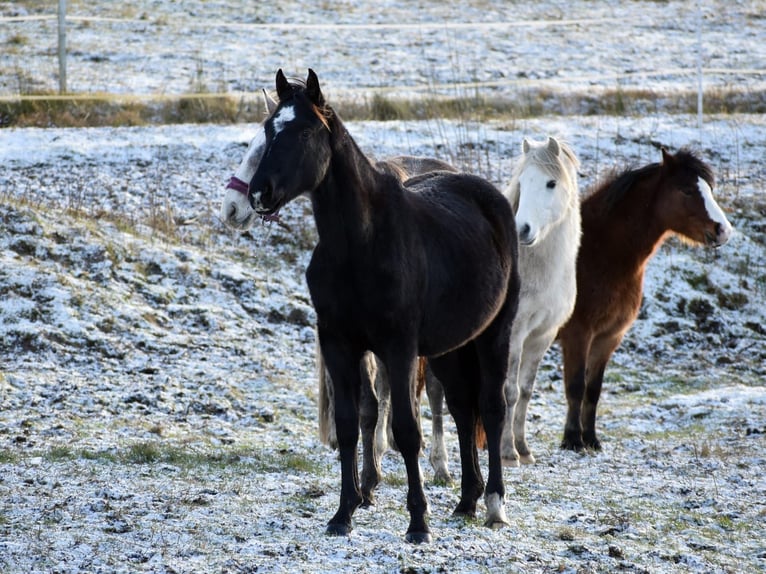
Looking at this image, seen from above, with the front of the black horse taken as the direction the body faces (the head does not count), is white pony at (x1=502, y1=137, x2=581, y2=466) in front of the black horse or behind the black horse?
behind

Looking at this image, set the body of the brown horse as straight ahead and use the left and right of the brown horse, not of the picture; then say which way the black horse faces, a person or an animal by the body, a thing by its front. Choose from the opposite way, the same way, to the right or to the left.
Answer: to the right

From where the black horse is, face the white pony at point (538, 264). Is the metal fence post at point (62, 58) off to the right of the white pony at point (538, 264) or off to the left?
left

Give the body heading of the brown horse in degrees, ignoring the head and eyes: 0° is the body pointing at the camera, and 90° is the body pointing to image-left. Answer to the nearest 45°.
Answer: approximately 315°

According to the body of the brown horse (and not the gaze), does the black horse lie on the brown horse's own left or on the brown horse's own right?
on the brown horse's own right

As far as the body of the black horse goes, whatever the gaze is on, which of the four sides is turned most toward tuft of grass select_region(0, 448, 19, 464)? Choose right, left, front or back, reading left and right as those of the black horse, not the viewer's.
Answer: right

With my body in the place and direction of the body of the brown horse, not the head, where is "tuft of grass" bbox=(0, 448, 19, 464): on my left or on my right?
on my right

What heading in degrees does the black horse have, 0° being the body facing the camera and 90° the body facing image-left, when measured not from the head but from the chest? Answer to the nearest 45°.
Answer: approximately 45°

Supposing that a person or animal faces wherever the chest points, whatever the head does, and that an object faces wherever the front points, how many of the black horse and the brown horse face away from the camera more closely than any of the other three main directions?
0
